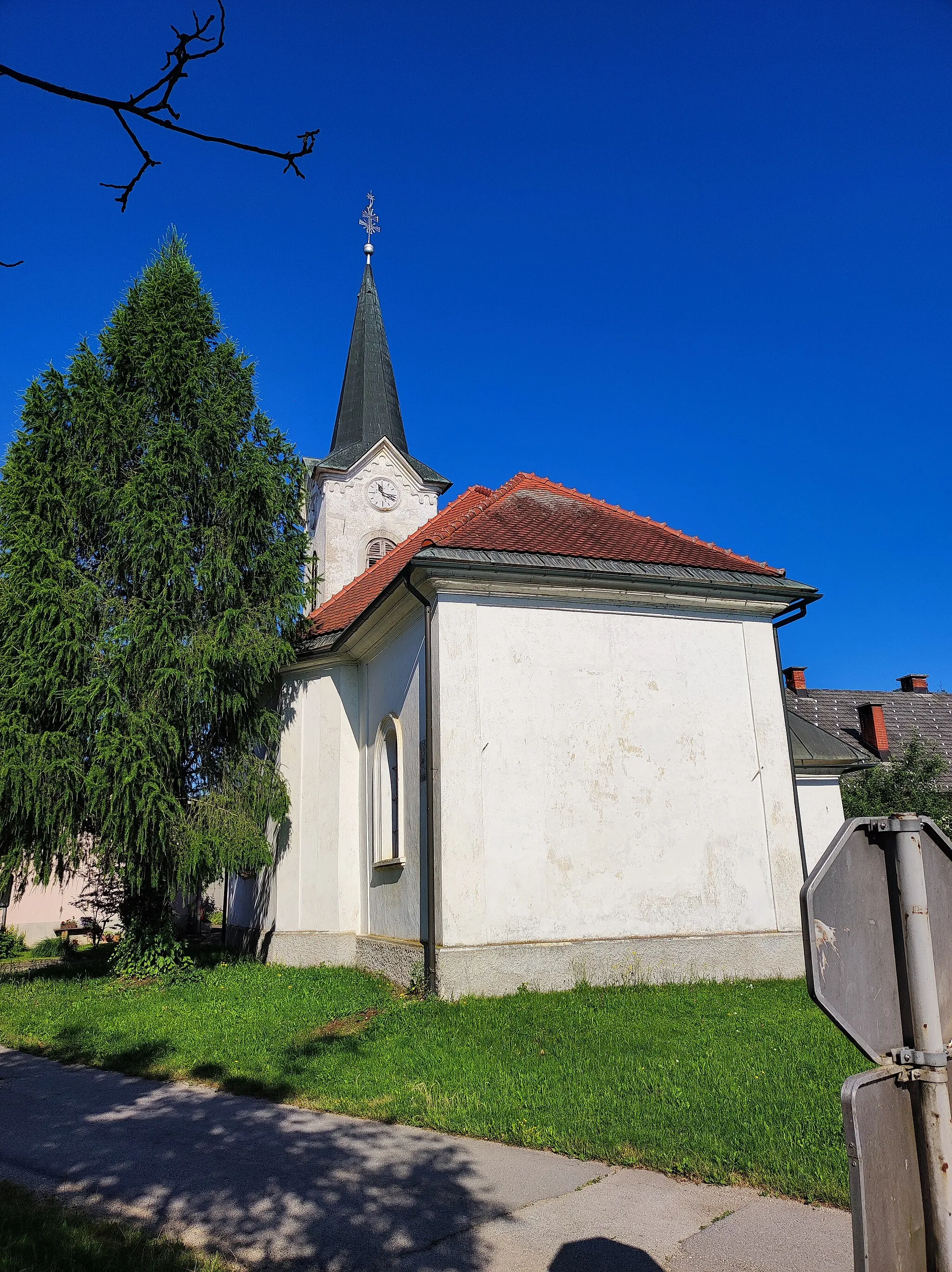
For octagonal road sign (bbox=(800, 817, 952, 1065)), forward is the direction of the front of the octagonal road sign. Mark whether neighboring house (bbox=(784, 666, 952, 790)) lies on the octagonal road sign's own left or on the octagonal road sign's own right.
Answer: on the octagonal road sign's own right

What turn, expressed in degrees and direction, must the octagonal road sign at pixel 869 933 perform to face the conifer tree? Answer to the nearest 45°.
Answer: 0° — it already faces it

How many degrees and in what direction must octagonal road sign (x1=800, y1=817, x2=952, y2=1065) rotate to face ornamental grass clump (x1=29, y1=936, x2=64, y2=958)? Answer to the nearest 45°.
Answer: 0° — it already faces it

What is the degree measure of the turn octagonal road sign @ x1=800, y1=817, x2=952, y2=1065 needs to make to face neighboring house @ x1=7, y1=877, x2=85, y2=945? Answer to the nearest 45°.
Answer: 0° — it already faces it

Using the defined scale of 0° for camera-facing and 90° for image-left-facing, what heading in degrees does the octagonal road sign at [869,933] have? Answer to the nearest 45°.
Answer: approximately 135°

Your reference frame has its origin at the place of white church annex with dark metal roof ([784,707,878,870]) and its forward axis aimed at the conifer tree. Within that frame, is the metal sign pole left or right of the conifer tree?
left
